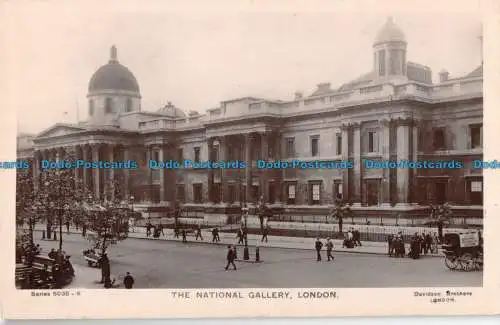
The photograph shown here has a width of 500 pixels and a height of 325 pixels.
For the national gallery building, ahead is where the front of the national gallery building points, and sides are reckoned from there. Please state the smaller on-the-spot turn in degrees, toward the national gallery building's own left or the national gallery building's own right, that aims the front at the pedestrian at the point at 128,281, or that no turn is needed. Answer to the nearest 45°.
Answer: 0° — it already faces them

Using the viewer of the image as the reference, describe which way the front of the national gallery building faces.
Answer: facing the viewer and to the left of the viewer

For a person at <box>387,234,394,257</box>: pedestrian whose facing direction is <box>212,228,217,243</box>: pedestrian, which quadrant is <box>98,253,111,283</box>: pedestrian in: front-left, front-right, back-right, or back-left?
front-left

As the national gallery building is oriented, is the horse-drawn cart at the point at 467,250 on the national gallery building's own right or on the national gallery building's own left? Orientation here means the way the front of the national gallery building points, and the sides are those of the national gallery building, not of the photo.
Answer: on the national gallery building's own left

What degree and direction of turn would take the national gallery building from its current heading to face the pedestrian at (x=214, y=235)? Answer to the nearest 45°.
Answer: approximately 45° to its right

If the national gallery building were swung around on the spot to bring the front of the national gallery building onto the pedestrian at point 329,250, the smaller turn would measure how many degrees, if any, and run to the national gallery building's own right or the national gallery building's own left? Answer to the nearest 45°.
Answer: approximately 45° to the national gallery building's own left

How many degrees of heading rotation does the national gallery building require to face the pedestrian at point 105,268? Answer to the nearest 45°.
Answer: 0° — it already faces them
